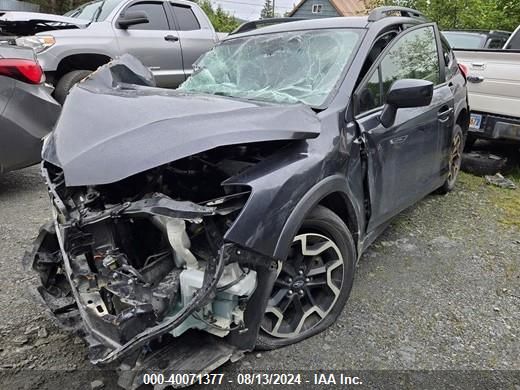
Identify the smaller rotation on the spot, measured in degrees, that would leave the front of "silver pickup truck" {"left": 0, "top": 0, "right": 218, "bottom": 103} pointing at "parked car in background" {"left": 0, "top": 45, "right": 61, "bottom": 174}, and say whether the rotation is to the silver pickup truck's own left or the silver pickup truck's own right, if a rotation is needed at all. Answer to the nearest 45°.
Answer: approximately 45° to the silver pickup truck's own left

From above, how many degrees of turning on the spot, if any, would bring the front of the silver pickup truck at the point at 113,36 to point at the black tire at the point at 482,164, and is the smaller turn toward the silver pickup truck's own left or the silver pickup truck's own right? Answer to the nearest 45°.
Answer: approximately 90° to the silver pickup truck's own left

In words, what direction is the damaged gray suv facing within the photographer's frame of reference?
facing the viewer and to the left of the viewer

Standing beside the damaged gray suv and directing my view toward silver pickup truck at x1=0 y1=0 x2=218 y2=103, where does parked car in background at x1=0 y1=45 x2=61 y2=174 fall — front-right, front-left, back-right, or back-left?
front-left

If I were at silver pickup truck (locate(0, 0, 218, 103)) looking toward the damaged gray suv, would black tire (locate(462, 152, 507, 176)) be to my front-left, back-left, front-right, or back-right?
front-left

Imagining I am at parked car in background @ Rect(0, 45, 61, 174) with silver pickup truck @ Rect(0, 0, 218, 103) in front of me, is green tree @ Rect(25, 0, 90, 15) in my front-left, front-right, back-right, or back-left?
front-left

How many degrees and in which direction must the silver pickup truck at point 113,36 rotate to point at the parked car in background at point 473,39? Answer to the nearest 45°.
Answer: approximately 135° to its left

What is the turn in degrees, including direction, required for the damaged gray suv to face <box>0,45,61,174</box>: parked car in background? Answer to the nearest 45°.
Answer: approximately 90° to its right

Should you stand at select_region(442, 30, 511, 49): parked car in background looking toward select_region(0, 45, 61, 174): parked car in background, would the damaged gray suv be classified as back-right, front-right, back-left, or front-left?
front-left

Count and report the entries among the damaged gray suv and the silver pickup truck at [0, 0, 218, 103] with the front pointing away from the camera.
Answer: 0
